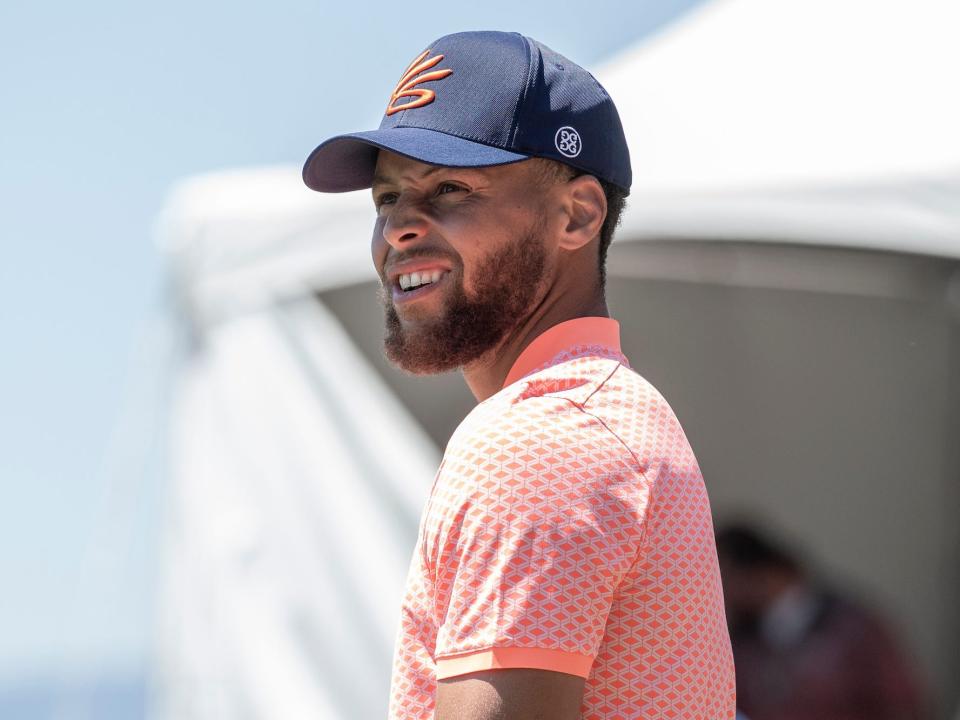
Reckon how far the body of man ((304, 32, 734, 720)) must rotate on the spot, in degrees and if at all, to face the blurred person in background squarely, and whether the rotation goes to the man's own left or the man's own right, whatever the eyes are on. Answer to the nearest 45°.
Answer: approximately 90° to the man's own right

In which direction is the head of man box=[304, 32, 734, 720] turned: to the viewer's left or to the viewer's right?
to the viewer's left

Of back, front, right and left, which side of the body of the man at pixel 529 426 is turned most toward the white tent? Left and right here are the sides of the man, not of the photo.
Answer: right

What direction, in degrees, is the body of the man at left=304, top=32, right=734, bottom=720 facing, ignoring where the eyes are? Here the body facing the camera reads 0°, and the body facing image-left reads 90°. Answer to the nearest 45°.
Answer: approximately 90°
